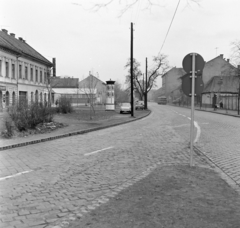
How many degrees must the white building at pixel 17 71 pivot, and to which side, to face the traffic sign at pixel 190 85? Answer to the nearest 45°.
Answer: approximately 45° to its right

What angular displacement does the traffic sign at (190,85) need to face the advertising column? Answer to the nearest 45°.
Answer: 0° — it already faces it

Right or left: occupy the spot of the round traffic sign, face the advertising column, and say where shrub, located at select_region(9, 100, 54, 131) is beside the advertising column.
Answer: left

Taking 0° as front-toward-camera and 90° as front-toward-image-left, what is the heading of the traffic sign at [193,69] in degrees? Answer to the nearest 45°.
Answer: approximately 180°

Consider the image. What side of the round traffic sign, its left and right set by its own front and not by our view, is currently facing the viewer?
back

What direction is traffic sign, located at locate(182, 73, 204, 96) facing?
away from the camera

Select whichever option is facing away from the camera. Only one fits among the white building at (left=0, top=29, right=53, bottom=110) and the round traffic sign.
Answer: the round traffic sign

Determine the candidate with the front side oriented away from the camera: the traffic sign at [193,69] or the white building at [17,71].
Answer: the traffic sign
